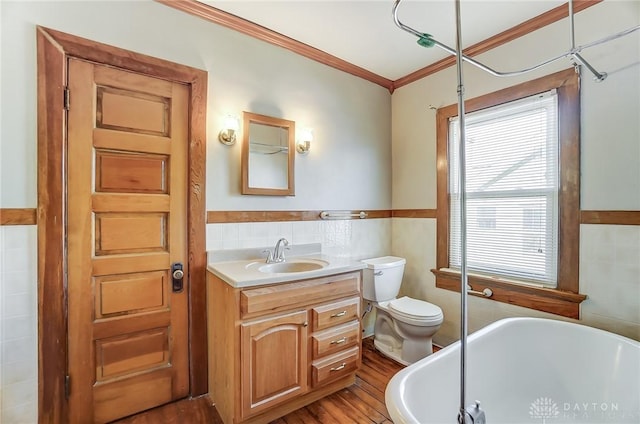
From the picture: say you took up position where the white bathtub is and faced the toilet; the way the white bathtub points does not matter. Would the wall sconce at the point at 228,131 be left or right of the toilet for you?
left

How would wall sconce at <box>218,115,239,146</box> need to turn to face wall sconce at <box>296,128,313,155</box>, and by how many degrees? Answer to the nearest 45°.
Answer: approximately 45° to its left

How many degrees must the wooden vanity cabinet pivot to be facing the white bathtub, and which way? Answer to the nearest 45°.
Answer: approximately 45° to its left
